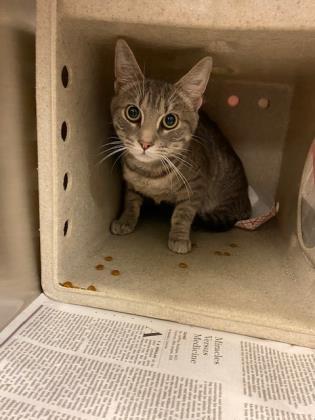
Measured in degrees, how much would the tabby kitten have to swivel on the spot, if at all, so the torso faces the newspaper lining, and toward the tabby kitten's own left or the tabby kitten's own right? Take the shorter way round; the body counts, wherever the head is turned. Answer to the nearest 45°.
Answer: approximately 45° to the tabby kitten's own left

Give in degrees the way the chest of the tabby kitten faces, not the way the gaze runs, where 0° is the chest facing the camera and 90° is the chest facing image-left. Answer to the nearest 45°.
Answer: approximately 45°
